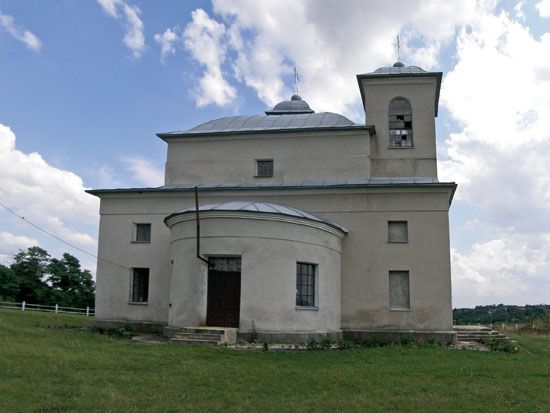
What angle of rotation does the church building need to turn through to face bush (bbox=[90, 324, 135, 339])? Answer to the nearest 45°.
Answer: approximately 45° to its right
